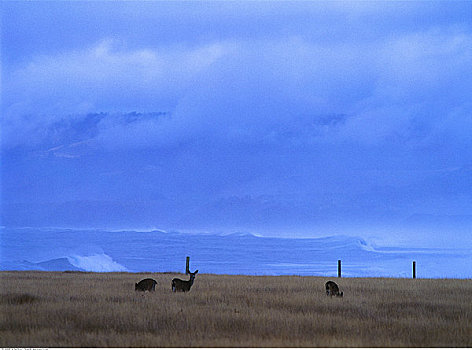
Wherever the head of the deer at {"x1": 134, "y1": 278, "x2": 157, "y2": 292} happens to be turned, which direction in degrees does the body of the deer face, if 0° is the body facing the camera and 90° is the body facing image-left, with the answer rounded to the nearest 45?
approximately 90°
